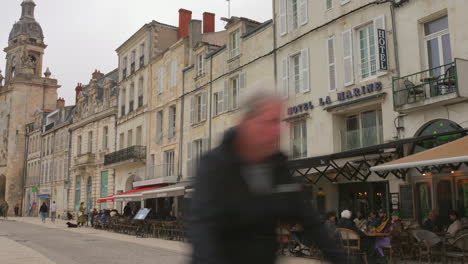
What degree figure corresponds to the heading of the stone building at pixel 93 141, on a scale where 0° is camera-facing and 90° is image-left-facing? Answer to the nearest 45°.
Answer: approximately 45°

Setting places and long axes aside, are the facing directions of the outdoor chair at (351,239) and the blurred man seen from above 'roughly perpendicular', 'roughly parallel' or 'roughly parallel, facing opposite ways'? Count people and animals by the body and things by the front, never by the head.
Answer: roughly perpendicular

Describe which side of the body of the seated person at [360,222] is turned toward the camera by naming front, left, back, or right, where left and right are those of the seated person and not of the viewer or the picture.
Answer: front

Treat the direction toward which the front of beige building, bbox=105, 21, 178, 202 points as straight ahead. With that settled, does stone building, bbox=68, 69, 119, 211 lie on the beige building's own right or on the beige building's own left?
on the beige building's own right

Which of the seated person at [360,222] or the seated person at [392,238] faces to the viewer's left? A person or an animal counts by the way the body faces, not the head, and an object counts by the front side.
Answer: the seated person at [392,238]

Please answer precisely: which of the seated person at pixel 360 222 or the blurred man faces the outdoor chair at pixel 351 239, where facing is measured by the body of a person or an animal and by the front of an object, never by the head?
the seated person

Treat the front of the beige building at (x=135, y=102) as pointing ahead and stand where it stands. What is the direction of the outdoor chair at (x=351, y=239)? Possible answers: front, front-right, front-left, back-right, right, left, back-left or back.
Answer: front-left

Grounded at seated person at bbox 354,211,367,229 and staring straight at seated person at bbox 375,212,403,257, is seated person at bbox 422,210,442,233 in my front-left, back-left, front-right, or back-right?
front-left

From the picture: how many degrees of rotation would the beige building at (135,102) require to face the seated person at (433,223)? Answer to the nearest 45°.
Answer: approximately 45° to its left

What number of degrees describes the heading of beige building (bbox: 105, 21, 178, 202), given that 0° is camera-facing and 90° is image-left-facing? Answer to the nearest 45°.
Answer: approximately 45°

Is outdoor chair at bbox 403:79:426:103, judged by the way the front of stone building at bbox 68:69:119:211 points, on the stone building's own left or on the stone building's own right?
on the stone building's own left

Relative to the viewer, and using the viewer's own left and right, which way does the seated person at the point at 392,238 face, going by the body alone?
facing to the left of the viewer
